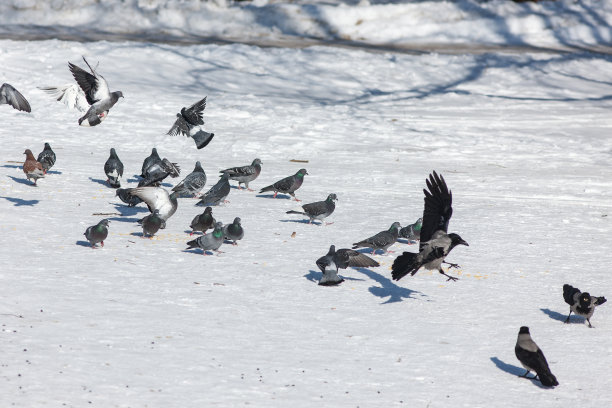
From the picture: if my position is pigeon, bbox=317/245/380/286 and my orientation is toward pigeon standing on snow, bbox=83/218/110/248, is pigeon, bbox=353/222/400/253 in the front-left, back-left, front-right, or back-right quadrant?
back-right

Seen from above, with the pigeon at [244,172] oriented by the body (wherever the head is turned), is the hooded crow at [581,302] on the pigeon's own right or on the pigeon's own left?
on the pigeon's own right

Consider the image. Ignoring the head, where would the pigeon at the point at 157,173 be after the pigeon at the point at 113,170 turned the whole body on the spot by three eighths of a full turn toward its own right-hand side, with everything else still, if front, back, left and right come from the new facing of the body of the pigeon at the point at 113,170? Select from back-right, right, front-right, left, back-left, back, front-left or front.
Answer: front

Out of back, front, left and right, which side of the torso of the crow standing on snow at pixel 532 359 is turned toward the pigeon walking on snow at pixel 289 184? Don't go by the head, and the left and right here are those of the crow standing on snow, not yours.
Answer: front

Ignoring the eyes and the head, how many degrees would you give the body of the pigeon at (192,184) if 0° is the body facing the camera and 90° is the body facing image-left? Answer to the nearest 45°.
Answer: approximately 225°

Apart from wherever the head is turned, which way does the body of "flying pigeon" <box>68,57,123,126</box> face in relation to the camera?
to the viewer's right

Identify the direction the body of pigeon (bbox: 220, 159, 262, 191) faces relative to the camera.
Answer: to the viewer's right

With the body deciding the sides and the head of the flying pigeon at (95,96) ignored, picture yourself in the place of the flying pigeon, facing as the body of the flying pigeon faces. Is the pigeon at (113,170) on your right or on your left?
on your right

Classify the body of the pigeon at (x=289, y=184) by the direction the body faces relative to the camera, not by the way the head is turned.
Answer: to the viewer's right

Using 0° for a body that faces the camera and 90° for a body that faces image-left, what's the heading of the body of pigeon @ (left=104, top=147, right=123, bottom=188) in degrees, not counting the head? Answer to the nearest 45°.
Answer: approximately 180°

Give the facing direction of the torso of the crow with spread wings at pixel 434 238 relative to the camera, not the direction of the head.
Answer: to the viewer's right

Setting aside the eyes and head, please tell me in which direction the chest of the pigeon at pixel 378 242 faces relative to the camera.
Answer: to the viewer's right

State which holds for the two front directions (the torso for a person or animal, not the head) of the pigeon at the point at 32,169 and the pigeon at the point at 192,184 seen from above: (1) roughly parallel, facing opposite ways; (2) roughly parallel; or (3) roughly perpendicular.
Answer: roughly perpendicular
